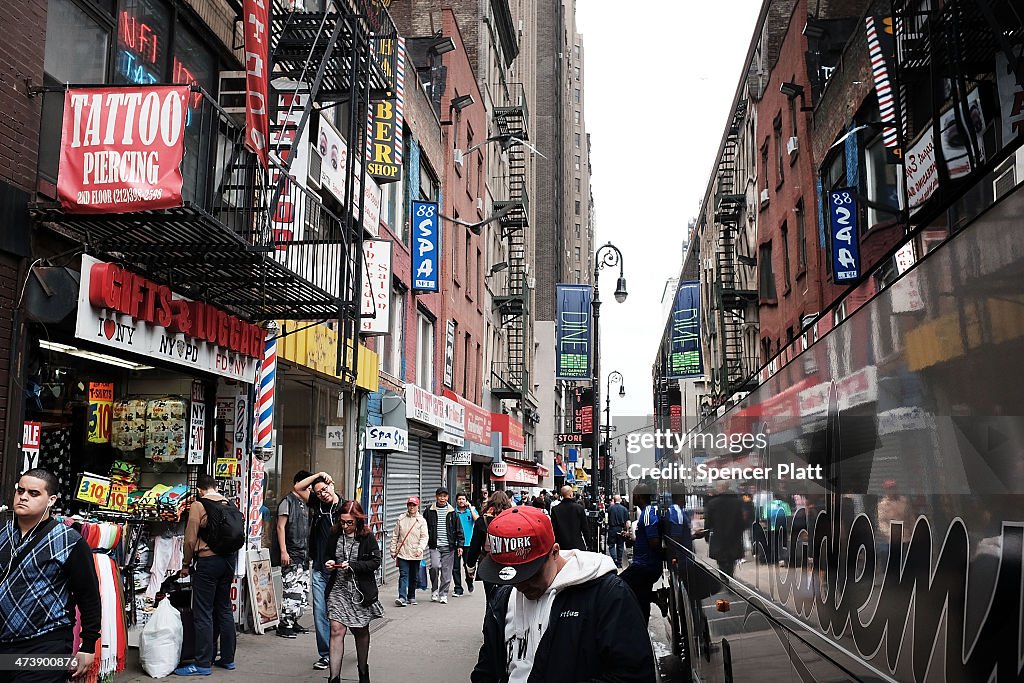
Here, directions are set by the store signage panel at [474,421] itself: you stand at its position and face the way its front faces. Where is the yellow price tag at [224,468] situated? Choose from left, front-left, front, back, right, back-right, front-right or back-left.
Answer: front-right

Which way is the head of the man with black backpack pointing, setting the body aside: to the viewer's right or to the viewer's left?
to the viewer's left

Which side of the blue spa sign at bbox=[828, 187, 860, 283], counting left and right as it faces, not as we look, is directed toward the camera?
front

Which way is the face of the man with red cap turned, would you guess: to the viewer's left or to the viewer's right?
to the viewer's left

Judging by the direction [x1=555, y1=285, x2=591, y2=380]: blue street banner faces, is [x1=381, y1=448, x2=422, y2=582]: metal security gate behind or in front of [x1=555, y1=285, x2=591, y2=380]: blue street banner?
in front

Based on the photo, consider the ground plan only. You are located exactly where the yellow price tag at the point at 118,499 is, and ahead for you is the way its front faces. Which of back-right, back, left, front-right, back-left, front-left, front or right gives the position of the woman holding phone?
front-left

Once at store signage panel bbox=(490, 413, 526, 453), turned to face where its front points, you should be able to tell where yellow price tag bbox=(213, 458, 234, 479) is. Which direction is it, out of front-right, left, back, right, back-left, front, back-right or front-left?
front-right

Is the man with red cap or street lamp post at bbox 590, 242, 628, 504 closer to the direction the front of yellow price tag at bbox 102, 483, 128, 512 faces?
the man with red cap

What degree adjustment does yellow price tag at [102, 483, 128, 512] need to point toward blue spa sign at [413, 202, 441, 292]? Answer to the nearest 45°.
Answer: approximately 135° to its left

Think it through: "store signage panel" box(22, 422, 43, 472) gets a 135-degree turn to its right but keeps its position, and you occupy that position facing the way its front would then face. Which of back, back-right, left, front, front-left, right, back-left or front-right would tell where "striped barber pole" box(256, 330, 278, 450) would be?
right

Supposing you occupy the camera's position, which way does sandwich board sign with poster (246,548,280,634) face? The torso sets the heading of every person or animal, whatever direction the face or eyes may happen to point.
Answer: facing the viewer and to the right of the viewer

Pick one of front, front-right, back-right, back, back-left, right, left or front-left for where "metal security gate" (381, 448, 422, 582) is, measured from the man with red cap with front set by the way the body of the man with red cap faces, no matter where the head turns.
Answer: back-right

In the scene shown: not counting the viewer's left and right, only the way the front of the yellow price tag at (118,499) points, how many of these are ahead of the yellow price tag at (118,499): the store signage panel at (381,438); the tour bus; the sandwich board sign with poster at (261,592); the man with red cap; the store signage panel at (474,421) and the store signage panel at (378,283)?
2
